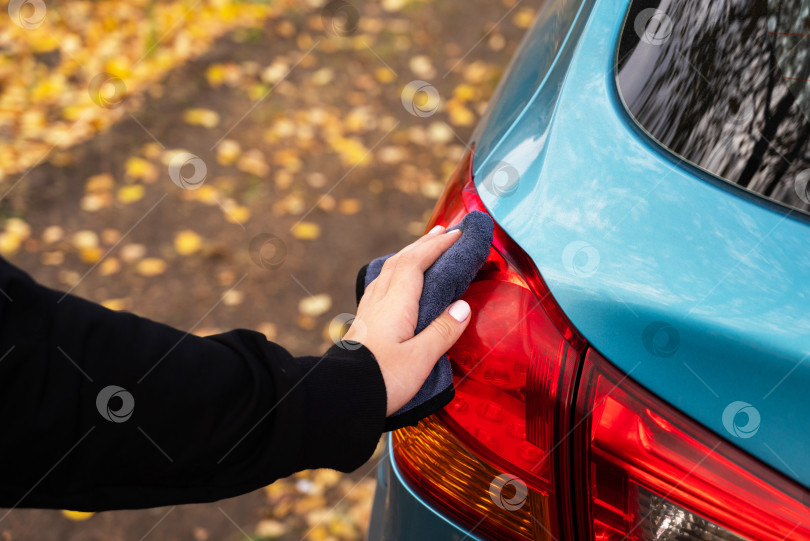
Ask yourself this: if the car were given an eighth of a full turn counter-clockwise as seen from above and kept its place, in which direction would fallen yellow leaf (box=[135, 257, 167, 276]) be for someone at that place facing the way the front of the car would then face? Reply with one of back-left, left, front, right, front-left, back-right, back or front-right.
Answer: front-left

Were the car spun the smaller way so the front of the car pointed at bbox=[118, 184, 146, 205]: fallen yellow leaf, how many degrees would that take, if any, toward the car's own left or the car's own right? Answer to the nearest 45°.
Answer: approximately 90° to the car's own left

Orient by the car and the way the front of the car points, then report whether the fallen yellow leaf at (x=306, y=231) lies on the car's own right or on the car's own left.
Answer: on the car's own left

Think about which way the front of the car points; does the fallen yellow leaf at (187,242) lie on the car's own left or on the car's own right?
on the car's own left

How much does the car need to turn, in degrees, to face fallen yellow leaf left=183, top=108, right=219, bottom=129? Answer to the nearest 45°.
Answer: approximately 90° to its left

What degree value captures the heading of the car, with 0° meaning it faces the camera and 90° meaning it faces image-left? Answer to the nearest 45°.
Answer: approximately 225°

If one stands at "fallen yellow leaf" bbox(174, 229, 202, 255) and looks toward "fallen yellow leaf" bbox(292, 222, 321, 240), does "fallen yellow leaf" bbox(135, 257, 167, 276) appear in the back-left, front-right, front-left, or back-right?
back-right
